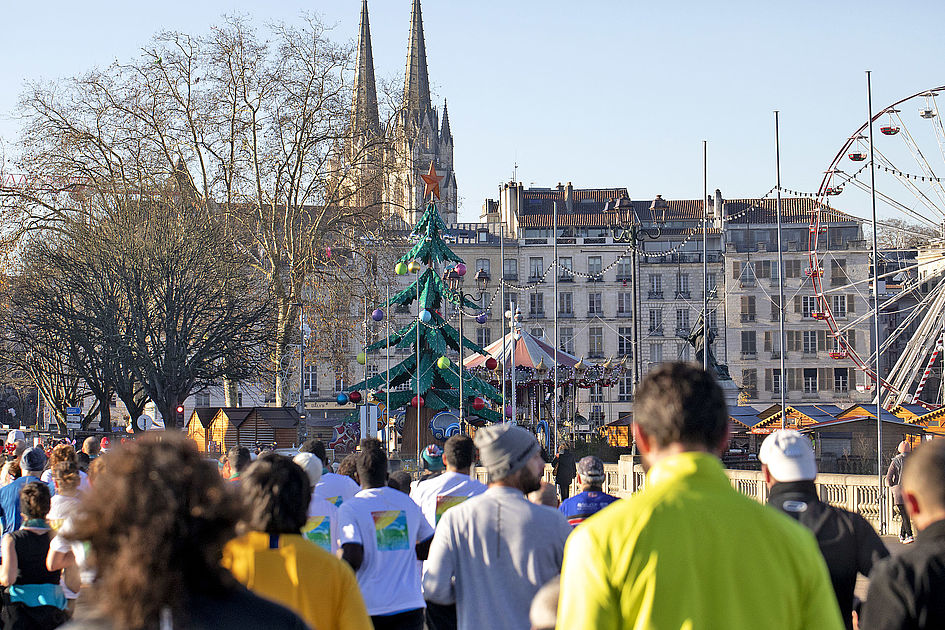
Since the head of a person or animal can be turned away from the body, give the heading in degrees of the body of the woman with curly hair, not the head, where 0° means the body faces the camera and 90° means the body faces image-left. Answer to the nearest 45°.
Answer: approximately 180°

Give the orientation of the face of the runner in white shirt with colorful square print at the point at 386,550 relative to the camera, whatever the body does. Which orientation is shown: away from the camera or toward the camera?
away from the camera

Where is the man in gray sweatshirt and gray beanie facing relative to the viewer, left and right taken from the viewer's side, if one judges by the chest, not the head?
facing away from the viewer

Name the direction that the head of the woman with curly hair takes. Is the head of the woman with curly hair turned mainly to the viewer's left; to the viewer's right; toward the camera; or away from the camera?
away from the camera

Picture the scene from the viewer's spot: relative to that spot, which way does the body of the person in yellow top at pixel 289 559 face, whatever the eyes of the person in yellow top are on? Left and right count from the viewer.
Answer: facing away from the viewer

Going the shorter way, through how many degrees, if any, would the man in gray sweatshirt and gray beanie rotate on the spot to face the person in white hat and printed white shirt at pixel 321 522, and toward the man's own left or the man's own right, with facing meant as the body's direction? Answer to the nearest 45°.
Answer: approximately 45° to the man's own left

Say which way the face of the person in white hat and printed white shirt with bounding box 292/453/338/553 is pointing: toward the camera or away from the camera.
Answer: away from the camera

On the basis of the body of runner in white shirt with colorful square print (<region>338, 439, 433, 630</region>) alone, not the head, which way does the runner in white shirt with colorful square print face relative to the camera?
away from the camera

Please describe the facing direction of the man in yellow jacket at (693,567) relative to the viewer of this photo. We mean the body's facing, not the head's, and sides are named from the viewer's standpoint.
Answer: facing away from the viewer

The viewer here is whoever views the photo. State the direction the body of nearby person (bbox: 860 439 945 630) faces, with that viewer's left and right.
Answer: facing away from the viewer

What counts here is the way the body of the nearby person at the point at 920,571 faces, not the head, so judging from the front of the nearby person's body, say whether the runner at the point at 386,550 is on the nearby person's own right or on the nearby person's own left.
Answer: on the nearby person's own left

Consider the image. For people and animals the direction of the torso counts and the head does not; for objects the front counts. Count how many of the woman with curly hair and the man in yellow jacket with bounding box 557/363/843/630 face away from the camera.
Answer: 2

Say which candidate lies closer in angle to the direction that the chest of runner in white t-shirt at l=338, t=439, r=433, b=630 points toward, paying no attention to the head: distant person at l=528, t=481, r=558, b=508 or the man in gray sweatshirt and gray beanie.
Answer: the distant person

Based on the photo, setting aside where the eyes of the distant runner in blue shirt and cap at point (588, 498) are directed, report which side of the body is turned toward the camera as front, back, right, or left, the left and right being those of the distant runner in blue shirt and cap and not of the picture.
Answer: back
